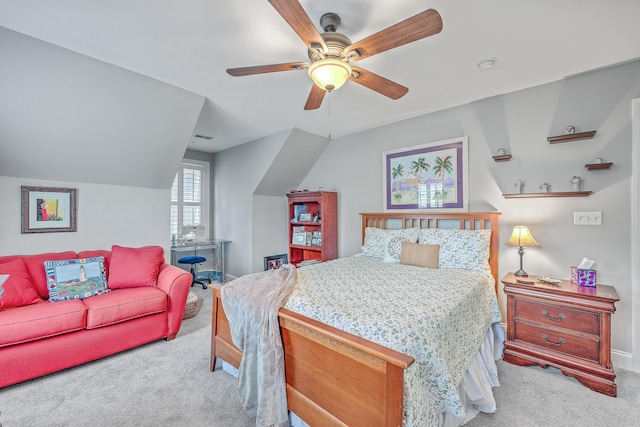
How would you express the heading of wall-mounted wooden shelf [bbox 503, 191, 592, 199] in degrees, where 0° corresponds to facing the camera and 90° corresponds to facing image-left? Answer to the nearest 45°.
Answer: approximately 0°

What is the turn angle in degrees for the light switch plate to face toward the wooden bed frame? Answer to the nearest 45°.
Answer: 0° — it already faces it

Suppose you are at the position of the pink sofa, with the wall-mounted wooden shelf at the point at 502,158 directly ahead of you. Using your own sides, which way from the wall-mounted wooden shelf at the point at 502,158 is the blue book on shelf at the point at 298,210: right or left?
left

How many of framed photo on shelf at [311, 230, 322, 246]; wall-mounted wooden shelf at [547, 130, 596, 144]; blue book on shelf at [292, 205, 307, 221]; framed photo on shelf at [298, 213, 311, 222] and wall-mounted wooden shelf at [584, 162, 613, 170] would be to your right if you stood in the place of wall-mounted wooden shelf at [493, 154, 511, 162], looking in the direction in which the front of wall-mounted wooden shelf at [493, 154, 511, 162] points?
3

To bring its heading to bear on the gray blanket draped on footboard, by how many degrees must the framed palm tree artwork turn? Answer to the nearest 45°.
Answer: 0° — it already faces it

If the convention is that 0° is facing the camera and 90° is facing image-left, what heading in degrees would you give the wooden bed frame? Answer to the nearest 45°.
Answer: approximately 45°
